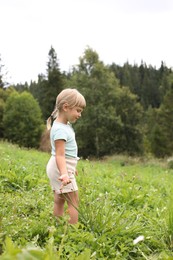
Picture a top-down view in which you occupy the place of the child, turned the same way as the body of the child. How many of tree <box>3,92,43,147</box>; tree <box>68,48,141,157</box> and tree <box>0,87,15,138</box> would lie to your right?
0

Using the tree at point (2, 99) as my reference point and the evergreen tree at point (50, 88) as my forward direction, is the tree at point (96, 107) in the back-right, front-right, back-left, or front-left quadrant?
front-right

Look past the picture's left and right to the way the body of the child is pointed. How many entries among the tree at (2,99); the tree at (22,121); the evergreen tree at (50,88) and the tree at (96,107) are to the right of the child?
0

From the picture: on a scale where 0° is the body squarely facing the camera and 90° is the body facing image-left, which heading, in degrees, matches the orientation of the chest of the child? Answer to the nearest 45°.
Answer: approximately 270°

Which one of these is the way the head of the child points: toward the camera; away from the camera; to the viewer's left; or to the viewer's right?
to the viewer's right

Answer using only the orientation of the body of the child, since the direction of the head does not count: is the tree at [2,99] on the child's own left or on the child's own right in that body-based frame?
on the child's own left

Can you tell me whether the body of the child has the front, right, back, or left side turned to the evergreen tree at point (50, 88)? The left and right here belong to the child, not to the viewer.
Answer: left

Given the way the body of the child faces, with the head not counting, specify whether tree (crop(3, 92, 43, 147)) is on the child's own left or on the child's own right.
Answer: on the child's own left

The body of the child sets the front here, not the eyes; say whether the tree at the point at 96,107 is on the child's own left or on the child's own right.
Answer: on the child's own left
